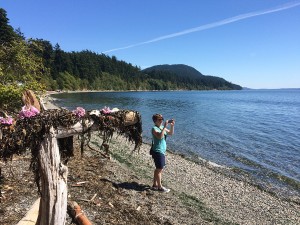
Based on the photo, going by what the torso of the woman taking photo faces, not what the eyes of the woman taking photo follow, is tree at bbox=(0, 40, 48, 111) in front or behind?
behind

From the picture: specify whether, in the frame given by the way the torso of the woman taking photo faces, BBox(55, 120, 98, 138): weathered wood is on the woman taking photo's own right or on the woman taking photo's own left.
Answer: on the woman taking photo's own right

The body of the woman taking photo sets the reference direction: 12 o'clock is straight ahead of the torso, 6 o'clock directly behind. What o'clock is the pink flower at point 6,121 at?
The pink flower is roughly at 4 o'clock from the woman taking photo.

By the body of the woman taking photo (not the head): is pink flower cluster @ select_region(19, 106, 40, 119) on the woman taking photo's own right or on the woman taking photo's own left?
on the woman taking photo's own right

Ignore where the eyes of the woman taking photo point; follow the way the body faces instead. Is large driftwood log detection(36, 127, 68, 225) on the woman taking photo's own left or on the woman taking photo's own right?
on the woman taking photo's own right

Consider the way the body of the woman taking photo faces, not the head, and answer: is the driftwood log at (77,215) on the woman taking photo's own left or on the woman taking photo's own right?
on the woman taking photo's own right

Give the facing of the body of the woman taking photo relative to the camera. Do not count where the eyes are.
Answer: to the viewer's right
